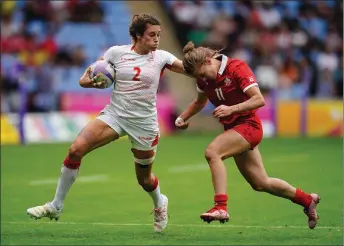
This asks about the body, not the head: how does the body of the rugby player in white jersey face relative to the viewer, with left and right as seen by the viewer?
facing the viewer

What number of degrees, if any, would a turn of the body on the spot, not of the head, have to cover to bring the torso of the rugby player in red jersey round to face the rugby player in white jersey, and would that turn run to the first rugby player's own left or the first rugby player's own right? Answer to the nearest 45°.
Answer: approximately 45° to the first rugby player's own right

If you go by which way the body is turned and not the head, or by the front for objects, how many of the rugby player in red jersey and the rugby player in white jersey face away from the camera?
0

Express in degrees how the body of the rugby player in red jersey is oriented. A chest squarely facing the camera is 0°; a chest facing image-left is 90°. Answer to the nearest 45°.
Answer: approximately 45°

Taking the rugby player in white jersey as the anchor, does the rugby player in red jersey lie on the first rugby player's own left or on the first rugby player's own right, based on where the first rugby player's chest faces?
on the first rugby player's own left
